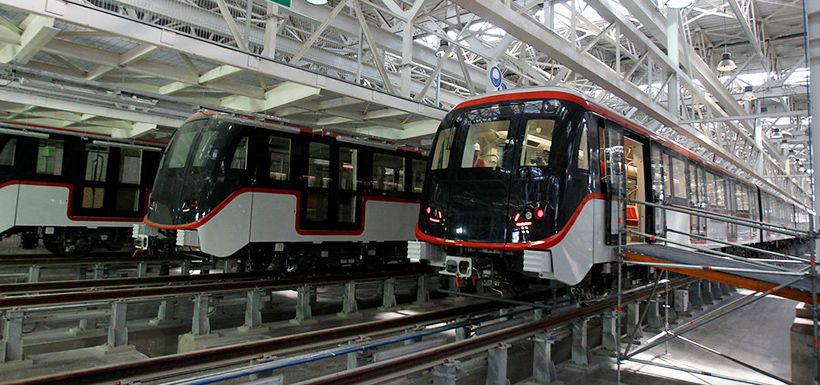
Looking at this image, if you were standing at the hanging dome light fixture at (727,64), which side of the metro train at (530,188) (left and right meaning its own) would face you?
back

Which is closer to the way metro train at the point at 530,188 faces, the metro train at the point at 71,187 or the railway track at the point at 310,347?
the railway track

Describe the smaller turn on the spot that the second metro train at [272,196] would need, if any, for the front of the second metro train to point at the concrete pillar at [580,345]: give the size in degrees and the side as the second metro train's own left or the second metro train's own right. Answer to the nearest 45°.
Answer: approximately 90° to the second metro train's own left

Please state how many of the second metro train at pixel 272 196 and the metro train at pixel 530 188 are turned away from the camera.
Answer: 0

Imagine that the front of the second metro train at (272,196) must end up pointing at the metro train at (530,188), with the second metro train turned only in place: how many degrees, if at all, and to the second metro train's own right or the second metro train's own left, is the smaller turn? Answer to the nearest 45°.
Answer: approximately 90° to the second metro train's own left

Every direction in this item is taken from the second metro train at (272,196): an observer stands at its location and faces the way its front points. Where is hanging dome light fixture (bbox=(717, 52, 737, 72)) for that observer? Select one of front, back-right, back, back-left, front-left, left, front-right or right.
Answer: back-left

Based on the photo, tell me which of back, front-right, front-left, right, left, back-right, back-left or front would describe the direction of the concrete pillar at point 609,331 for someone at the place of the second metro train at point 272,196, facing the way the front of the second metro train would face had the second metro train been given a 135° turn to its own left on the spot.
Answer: front-right

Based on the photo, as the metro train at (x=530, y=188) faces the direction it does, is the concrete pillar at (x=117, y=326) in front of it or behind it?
in front

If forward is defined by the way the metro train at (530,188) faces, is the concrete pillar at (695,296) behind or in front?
behind

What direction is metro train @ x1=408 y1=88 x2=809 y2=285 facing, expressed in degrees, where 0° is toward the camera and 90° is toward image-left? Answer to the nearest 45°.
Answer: approximately 45°

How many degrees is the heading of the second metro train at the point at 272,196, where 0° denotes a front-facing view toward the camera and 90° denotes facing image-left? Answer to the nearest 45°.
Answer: approximately 45°
